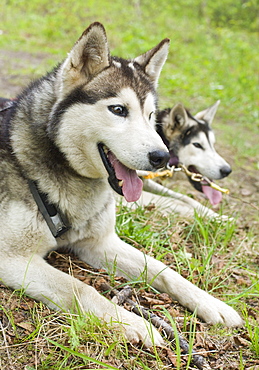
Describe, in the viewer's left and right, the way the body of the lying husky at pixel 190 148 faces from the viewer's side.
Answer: facing the viewer and to the right of the viewer

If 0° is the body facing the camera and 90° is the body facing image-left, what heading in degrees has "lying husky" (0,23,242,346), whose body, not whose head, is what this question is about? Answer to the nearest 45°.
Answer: approximately 315°

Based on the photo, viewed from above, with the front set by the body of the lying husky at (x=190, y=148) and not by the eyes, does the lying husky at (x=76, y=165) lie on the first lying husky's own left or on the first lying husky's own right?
on the first lying husky's own right

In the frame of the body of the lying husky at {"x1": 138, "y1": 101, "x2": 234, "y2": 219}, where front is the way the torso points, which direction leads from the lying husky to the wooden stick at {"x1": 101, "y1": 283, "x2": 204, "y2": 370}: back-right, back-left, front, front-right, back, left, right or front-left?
front-right

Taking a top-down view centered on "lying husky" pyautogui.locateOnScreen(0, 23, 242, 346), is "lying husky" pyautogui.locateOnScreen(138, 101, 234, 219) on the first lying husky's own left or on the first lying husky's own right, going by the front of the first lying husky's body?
on the first lying husky's own left

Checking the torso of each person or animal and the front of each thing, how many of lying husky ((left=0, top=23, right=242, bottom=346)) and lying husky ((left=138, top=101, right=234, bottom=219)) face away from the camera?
0
